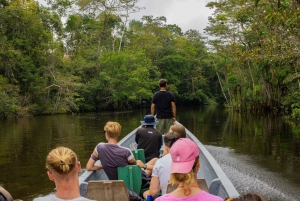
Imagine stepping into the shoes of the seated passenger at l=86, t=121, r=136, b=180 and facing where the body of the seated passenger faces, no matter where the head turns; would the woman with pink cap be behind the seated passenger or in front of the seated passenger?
behind

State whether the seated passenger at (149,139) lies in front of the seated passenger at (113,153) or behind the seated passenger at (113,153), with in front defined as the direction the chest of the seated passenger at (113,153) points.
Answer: in front

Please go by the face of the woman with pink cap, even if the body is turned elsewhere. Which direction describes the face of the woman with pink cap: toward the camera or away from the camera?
away from the camera

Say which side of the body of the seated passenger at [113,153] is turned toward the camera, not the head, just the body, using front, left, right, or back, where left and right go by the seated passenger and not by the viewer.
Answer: back

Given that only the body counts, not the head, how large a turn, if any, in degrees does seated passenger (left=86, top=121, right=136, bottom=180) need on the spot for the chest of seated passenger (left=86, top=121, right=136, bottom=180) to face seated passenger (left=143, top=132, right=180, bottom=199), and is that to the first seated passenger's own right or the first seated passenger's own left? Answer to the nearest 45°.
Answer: approximately 135° to the first seated passenger's own right

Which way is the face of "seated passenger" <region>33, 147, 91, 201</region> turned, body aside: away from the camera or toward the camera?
away from the camera

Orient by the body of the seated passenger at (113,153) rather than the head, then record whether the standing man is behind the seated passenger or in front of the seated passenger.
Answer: in front

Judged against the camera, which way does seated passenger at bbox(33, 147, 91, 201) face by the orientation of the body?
away from the camera

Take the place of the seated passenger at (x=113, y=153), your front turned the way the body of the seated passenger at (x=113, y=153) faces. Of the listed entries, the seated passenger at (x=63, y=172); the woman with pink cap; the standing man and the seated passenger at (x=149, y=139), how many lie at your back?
2

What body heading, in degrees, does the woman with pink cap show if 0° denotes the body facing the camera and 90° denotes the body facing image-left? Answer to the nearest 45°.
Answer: approximately 180°

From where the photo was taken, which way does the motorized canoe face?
away from the camera

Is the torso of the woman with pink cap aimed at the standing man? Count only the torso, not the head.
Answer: yes
